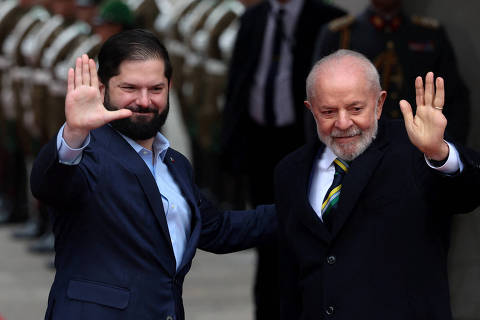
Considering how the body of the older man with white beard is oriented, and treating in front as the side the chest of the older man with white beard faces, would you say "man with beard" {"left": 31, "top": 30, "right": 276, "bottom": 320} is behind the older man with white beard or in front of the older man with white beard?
in front

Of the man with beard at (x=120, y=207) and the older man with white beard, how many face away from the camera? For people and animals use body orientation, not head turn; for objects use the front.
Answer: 0

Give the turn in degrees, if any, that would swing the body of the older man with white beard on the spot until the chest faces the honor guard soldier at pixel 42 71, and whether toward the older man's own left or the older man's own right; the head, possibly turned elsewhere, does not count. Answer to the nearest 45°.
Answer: approximately 90° to the older man's own right

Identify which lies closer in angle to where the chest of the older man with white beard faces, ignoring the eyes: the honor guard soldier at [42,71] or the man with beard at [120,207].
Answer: the man with beard

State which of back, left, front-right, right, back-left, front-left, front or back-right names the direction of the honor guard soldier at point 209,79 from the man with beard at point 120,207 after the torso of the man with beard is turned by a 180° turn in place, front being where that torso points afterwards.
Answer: front-right

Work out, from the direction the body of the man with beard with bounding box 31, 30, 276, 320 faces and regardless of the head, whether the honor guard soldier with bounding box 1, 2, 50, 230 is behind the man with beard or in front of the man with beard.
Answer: behind

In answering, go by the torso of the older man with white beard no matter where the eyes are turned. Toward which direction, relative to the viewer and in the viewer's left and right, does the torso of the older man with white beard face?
facing the viewer and to the left of the viewer

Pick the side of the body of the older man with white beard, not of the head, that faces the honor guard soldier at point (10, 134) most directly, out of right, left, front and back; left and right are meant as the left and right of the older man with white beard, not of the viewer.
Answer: right

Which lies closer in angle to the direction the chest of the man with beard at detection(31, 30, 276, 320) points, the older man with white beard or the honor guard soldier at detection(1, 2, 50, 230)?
the older man with white beard

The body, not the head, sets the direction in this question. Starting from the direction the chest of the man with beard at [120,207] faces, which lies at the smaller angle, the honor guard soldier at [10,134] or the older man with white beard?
the older man with white beard

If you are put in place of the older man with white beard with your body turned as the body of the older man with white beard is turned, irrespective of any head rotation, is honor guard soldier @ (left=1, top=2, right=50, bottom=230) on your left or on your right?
on your right

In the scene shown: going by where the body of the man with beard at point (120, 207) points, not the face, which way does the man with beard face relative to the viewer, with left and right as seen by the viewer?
facing the viewer and to the right of the viewer
